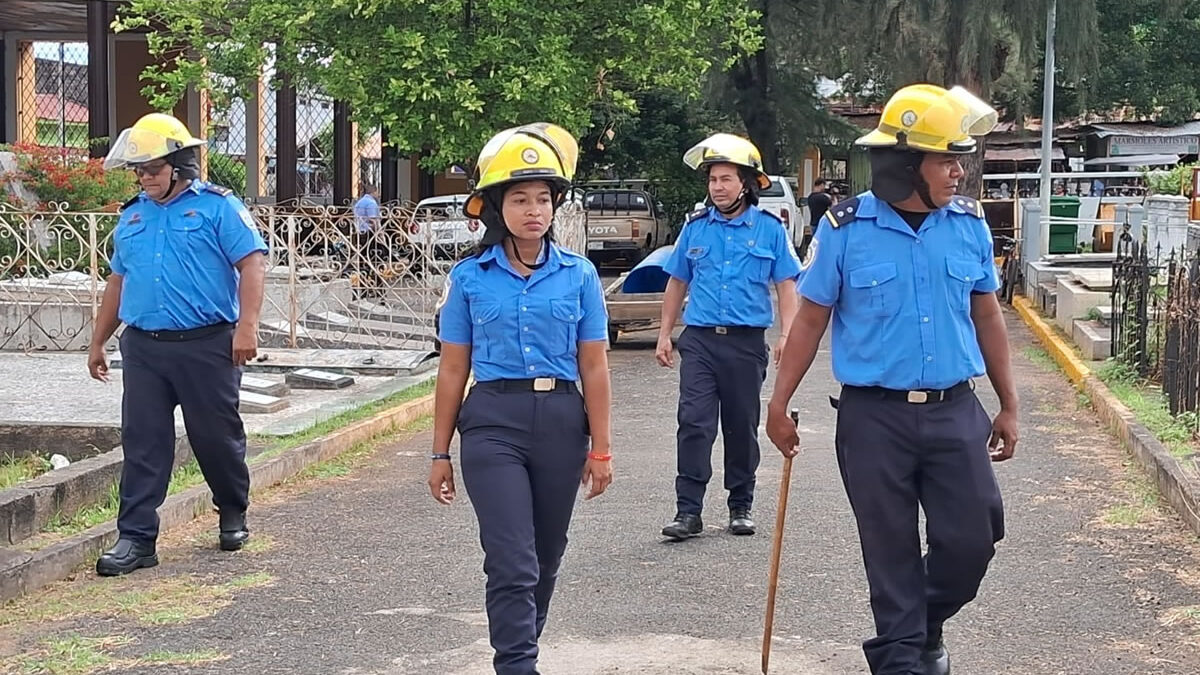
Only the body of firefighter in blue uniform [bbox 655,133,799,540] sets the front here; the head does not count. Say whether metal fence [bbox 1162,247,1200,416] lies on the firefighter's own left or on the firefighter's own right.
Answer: on the firefighter's own left

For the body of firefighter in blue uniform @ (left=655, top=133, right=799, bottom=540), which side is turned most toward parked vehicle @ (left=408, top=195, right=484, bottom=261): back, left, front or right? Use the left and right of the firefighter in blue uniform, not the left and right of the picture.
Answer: back

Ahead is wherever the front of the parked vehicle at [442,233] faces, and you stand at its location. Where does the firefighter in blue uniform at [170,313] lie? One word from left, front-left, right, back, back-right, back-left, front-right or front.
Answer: back

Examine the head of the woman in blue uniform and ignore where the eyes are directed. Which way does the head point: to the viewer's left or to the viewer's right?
to the viewer's right

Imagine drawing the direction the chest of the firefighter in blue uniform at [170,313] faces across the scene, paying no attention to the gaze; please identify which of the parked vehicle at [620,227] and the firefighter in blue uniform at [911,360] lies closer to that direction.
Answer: the firefighter in blue uniform

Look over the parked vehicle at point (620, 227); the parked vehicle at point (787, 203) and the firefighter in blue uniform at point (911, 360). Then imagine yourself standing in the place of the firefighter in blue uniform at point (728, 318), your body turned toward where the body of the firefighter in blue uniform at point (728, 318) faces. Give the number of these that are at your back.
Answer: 2

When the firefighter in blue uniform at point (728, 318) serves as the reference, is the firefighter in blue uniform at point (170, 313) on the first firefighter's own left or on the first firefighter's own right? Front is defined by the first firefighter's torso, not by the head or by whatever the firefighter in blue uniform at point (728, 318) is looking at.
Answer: on the first firefighter's own right

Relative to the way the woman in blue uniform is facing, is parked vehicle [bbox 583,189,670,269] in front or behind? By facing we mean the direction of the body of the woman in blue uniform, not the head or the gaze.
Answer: behind
